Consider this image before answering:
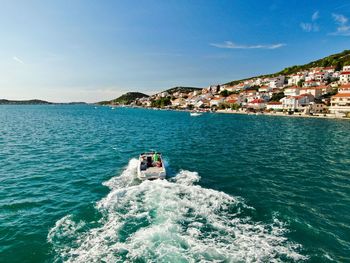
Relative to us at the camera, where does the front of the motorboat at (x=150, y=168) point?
facing away from the viewer
